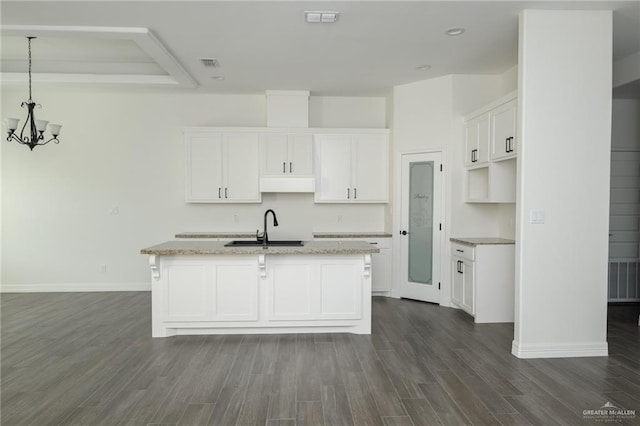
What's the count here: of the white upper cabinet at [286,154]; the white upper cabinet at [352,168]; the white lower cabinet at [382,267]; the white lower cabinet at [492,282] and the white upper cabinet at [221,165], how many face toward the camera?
4

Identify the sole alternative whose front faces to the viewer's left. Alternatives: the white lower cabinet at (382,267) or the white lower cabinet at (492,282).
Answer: the white lower cabinet at (492,282)

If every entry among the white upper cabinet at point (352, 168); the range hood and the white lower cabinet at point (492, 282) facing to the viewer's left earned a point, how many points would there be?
1

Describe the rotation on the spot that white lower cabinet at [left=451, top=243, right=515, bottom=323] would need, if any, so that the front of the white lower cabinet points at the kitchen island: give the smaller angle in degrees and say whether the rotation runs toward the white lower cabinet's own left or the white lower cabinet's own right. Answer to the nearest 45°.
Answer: approximately 45° to the white lower cabinet's own left

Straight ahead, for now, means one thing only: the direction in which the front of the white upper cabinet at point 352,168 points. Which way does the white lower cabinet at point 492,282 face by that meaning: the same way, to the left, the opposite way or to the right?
to the right

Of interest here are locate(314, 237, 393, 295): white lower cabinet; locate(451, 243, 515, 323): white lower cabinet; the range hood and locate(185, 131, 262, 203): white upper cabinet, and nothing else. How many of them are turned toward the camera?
3

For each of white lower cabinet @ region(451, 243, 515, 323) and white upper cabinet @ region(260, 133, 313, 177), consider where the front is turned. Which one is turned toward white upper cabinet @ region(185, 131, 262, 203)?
the white lower cabinet

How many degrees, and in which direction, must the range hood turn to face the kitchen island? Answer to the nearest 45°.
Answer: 0° — it already faces it

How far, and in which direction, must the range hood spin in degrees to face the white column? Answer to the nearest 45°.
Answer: approximately 45° to its left

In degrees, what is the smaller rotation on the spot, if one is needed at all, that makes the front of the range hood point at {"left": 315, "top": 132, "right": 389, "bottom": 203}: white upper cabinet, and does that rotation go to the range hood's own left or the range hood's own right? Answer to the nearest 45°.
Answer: approximately 90° to the range hood's own left

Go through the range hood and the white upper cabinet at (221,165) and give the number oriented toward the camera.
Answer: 2

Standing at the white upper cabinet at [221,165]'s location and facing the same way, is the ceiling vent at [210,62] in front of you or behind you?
in front

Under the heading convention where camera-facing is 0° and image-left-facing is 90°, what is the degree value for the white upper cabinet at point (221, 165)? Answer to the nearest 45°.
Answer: approximately 0°
